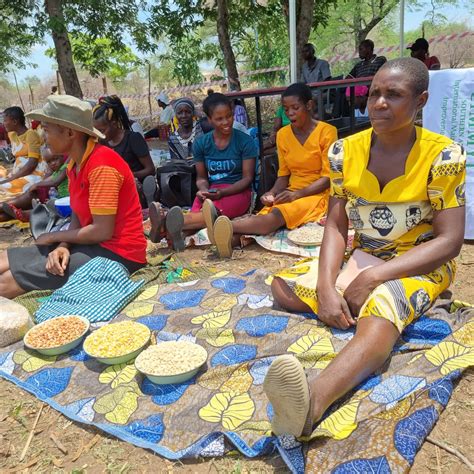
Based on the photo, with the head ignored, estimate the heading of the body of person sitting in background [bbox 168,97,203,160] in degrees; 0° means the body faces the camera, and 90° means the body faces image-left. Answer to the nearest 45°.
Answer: approximately 0°

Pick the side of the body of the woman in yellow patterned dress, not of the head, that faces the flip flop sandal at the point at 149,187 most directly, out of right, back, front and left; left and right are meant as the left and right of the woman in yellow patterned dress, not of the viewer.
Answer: right

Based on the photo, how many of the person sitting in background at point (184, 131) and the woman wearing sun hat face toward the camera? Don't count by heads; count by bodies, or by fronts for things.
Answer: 1

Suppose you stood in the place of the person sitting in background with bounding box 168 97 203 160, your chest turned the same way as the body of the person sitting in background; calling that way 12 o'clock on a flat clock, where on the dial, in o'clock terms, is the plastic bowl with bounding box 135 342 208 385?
The plastic bowl is roughly at 12 o'clock from the person sitting in background.

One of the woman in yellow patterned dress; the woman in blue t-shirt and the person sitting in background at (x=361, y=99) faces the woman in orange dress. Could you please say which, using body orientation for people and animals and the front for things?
the person sitting in background

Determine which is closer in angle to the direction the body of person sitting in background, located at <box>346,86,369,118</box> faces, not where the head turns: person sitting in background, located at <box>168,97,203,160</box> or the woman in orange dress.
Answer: the woman in orange dress

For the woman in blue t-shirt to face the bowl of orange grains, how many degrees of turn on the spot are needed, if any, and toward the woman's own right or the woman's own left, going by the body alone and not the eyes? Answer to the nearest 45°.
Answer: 0° — they already face it

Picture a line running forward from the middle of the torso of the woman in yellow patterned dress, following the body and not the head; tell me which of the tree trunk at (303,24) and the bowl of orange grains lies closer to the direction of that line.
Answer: the bowl of orange grains

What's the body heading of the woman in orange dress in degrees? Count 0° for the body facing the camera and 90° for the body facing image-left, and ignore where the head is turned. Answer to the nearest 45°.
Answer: approximately 45°

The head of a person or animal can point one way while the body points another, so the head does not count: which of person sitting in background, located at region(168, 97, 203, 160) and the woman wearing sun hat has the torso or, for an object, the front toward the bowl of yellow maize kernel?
the person sitting in background
